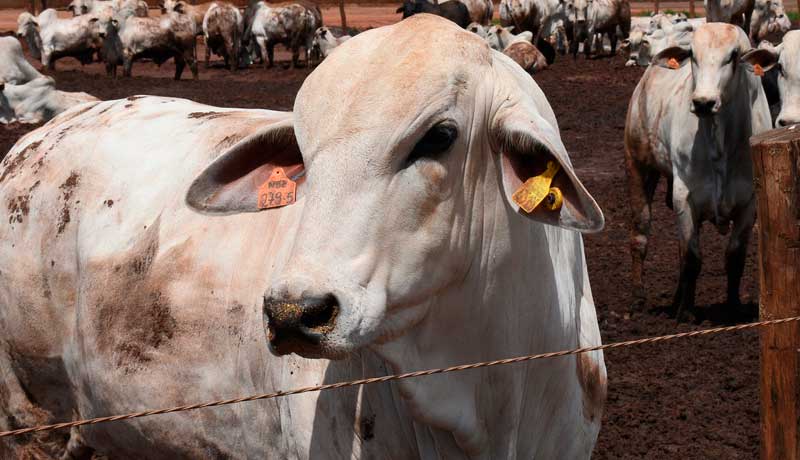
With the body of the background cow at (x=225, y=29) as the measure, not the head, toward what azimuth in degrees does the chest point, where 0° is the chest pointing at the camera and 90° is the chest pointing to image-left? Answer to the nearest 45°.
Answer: approximately 180°

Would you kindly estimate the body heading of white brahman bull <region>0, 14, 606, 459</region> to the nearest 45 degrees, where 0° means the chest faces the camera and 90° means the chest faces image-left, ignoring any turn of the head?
approximately 315°

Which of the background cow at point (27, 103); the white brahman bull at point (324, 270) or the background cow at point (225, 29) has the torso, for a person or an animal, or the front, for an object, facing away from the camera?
the background cow at point (225, 29)

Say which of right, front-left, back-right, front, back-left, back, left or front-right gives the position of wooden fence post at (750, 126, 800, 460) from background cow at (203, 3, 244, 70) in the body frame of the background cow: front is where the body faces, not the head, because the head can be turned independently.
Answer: back

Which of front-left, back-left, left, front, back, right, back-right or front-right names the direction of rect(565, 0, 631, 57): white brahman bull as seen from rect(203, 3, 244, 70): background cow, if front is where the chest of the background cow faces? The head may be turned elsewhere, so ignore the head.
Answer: right

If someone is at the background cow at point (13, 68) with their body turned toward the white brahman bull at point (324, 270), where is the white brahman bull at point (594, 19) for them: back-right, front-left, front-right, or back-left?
back-left

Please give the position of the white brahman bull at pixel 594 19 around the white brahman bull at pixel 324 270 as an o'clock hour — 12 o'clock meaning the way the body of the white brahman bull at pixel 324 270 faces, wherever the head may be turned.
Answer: the white brahman bull at pixel 594 19 is roughly at 8 o'clock from the white brahman bull at pixel 324 270.
